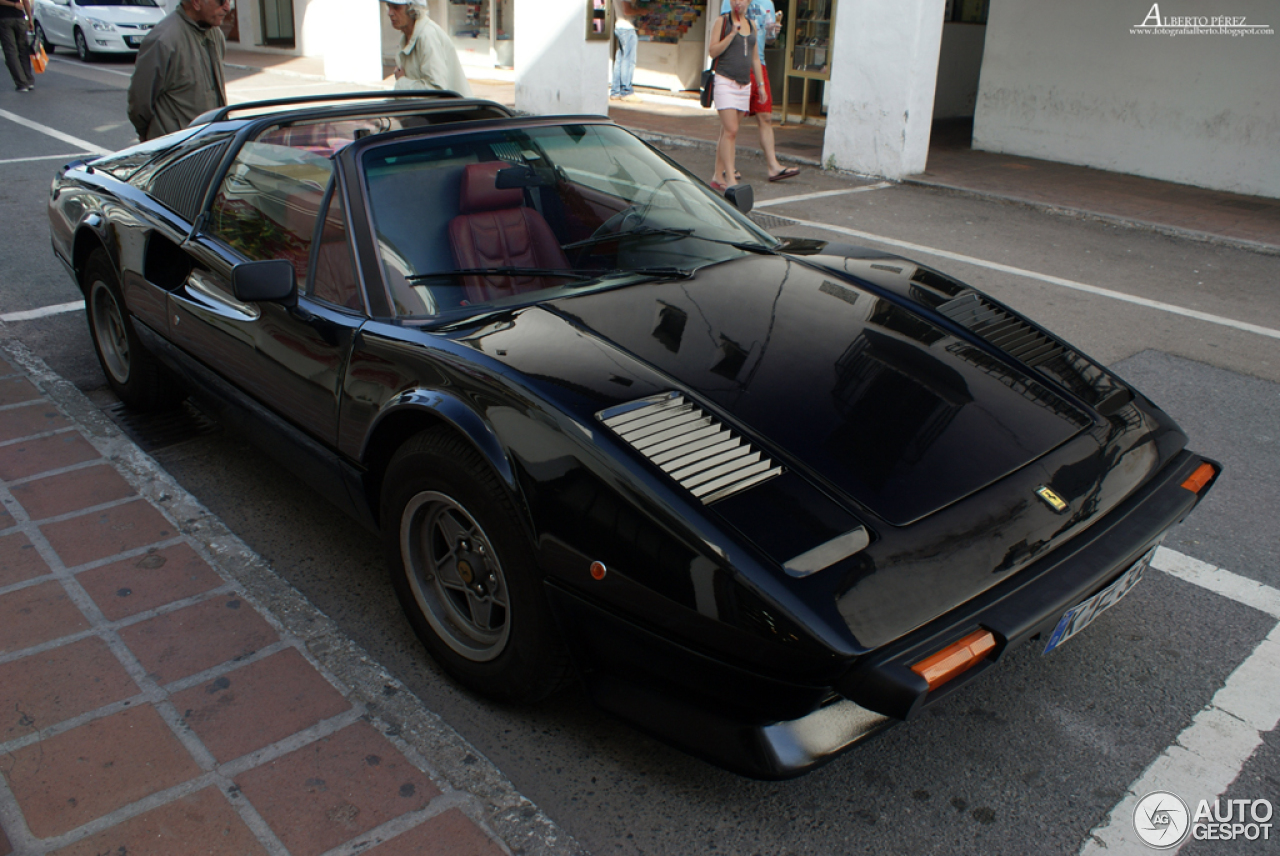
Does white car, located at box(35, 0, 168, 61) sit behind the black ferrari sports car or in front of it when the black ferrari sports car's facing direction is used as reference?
behind

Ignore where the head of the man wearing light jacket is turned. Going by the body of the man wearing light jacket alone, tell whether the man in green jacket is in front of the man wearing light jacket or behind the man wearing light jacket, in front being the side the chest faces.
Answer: in front

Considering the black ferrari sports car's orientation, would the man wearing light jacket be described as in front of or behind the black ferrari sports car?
behind

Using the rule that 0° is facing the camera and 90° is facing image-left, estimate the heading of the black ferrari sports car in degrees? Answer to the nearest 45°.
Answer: approximately 315°

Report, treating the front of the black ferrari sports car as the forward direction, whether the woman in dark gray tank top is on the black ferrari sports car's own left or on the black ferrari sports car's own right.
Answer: on the black ferrari sports car's own left

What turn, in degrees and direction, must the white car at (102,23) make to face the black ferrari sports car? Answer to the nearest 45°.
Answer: approximately 45° to its right

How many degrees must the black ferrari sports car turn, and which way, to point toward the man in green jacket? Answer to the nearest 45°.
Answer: approximately 180°

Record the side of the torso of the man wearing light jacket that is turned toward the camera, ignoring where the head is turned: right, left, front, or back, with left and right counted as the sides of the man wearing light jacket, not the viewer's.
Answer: left

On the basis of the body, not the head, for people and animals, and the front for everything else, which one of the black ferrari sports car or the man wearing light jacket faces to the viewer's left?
the man wearing light jacket
